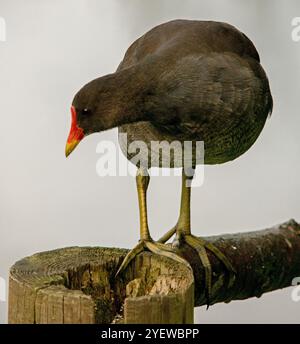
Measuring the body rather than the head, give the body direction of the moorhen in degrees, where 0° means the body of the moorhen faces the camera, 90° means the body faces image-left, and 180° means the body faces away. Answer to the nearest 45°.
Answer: approximately 45°
